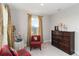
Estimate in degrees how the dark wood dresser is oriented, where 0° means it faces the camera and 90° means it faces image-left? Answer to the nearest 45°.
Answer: approximately 45°
